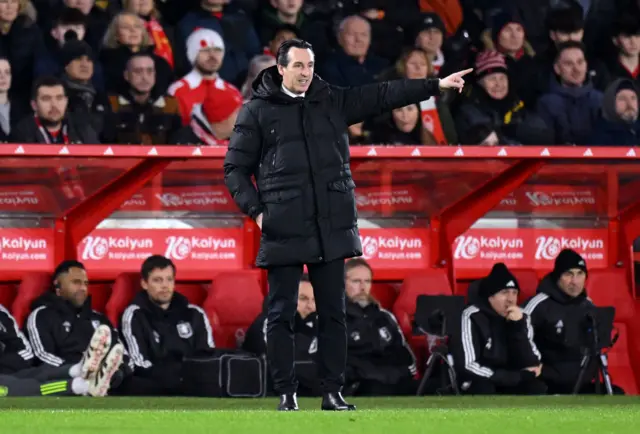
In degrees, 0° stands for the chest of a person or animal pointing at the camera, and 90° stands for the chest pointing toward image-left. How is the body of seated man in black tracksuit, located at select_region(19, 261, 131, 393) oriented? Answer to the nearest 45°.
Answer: approximately 315°

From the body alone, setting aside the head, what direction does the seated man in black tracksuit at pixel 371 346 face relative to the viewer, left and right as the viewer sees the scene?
facing the viewer

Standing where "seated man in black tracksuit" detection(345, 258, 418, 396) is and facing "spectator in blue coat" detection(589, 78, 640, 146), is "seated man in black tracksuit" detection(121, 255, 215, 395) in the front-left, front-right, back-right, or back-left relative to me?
back-left

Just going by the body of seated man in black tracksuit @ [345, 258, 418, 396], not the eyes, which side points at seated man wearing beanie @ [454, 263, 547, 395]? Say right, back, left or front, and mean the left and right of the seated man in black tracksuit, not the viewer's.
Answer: left

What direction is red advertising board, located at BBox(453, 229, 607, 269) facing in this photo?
toward the camera

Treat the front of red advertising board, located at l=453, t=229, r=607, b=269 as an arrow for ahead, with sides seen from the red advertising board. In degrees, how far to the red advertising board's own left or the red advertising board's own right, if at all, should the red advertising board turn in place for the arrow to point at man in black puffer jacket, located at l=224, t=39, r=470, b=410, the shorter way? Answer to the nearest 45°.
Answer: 0° — it already faces them

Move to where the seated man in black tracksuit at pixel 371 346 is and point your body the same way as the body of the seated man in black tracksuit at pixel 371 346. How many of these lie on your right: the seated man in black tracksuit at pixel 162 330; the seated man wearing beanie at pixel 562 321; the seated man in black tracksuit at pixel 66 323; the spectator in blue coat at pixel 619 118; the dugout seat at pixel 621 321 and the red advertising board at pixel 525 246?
2

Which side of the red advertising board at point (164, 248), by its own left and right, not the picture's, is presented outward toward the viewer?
front

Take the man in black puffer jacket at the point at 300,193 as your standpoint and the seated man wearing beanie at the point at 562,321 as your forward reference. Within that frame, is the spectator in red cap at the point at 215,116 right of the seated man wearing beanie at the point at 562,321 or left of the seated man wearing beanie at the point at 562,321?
left

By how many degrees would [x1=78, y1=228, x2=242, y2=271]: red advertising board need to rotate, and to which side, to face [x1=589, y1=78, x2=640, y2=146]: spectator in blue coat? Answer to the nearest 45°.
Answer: approximately 90° to its left
